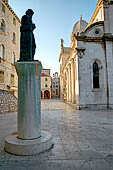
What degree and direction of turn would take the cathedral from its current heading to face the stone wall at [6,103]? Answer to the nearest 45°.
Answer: approximately 45° to its right

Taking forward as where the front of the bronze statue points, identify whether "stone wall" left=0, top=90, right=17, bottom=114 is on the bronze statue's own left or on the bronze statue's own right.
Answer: on the bronze statue's own left

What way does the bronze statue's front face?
to the viewer's right

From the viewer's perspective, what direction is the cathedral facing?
toward the camera

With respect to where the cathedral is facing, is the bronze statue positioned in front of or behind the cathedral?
in front

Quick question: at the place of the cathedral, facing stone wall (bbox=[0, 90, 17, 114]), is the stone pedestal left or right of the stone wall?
left
